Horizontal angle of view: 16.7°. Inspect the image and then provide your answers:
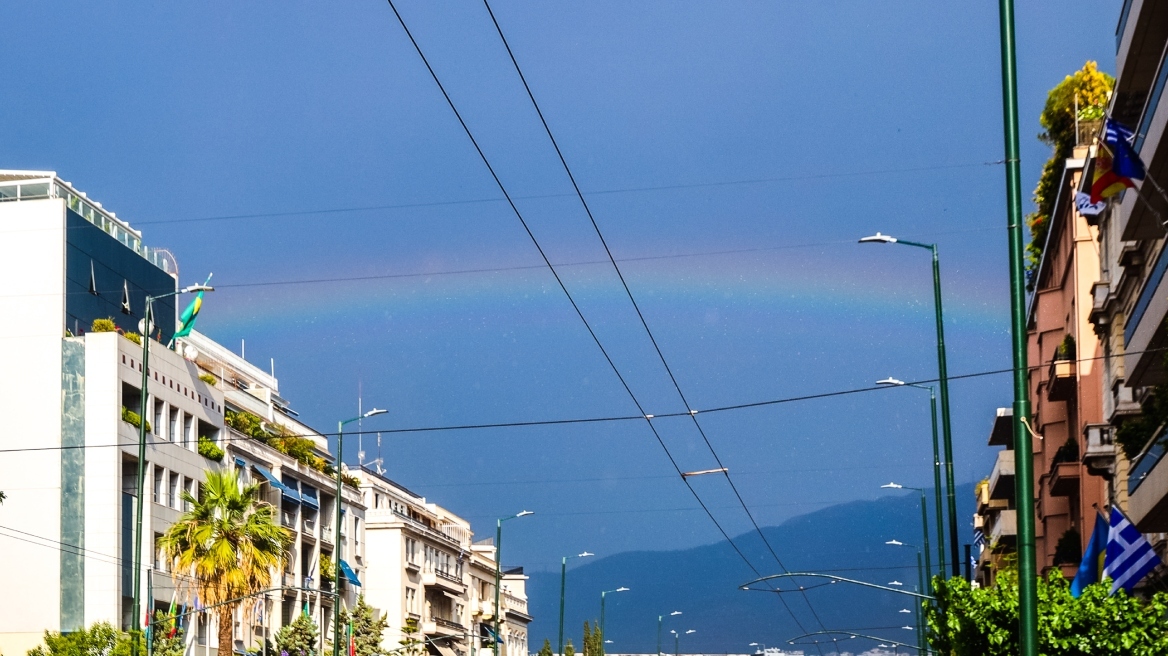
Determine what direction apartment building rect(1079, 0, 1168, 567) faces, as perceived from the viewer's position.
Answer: facing to the left of the viewer

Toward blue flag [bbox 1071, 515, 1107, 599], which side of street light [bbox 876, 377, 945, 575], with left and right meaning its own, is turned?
left

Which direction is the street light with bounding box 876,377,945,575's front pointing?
to the viewer's left

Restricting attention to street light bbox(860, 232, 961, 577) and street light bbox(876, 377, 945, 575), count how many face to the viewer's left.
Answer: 2

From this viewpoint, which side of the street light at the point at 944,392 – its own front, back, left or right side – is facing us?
left

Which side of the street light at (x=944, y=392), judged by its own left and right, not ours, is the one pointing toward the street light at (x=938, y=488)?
right
